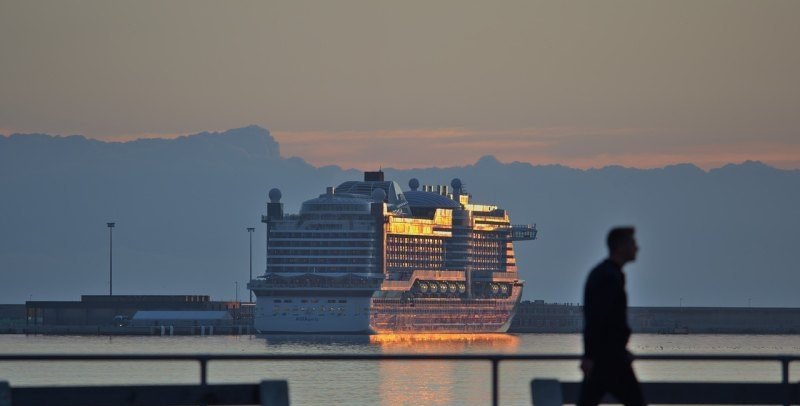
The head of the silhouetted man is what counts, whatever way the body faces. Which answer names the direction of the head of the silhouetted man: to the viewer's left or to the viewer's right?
to the viewer's right

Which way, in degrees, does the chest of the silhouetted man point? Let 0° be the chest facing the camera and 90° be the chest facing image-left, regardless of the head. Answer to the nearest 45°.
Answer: approximately 270°
